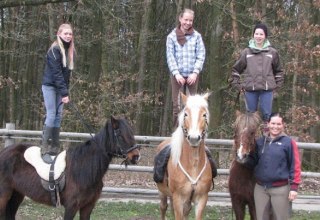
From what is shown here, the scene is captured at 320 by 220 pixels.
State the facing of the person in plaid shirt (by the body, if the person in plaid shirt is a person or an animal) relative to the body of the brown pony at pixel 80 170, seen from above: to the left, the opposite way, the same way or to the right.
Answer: to the right

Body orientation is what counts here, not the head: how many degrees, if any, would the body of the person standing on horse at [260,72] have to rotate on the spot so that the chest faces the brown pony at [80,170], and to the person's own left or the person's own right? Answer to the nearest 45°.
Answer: approximately 45° to the person's own right

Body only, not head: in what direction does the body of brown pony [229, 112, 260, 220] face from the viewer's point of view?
toward the camera

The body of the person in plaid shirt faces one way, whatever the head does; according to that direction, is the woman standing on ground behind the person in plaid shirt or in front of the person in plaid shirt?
in front

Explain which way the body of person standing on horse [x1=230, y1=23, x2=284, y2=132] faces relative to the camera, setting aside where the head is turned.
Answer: toward the camera

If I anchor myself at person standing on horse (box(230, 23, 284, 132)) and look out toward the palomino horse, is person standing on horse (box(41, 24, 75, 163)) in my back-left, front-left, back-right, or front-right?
front-right

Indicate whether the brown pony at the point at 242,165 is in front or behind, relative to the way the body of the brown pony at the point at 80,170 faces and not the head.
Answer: in front

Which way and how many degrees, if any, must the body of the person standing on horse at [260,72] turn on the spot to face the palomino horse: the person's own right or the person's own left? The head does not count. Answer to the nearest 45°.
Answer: approximately 45° to the person's own right

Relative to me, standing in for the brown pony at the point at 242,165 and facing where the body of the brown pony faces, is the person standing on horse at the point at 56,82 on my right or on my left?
on my right

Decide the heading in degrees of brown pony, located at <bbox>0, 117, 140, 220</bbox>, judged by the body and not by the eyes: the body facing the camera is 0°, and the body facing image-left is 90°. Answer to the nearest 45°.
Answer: approximately 270°
